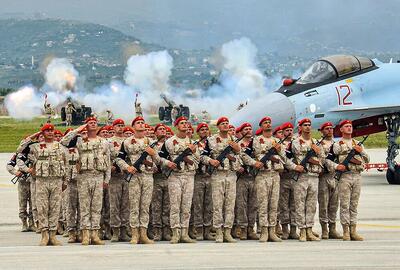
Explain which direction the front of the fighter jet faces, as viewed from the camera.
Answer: facing the viewer and to the left of the viewer
